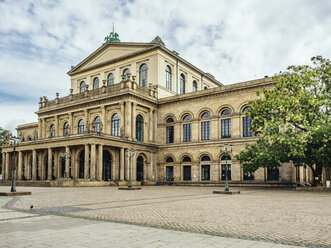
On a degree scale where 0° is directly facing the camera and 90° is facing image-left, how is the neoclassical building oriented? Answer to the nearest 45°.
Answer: approximately 45°

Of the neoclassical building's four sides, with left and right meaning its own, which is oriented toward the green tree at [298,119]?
left
